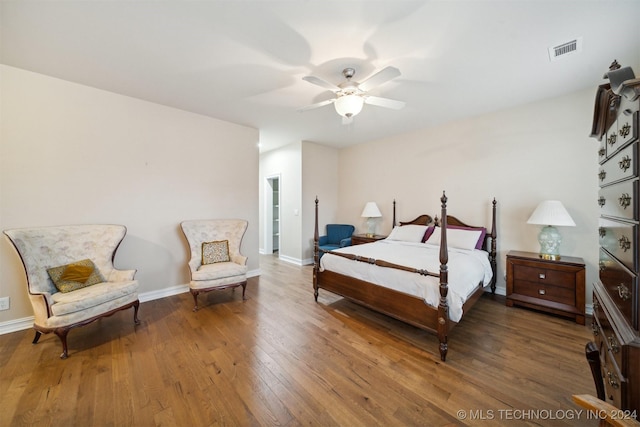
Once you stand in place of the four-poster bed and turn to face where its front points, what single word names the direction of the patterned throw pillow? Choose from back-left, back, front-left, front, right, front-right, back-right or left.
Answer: front-right

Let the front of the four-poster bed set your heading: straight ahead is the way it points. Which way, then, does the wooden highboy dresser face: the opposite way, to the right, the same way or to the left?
to the right

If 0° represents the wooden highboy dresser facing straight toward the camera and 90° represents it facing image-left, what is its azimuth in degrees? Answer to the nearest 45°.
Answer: approximately 90°

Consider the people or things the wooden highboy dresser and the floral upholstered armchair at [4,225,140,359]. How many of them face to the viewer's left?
1

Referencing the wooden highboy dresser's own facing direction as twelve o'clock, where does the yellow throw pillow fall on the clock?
The yellow throw pillow is roughly at 11 o'clock from the wooden highboy dresser.

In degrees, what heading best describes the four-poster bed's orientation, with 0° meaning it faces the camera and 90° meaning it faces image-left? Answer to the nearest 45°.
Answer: approximately 45°

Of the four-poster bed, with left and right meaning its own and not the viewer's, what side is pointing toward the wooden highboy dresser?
left

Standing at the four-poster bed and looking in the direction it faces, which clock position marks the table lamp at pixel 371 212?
The table lamp is roughly at 4 o'clock from the four-poster bed.

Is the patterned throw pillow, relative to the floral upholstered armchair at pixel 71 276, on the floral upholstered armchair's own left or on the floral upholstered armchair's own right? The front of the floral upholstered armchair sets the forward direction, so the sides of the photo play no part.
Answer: on the floral upholstered armchair's own left

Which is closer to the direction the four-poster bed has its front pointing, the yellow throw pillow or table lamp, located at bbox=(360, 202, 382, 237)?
the yellow throw pillow

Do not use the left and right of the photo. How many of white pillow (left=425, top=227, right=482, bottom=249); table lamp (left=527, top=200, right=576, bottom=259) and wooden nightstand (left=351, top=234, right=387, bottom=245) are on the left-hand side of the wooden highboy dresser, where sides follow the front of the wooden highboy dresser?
0

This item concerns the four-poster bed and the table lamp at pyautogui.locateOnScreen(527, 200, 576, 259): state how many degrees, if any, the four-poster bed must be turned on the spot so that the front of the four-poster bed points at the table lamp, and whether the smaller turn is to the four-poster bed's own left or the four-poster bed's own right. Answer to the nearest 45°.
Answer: approximately 180°

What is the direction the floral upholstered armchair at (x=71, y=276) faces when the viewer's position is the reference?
facing the viewer and to the right of the viewer

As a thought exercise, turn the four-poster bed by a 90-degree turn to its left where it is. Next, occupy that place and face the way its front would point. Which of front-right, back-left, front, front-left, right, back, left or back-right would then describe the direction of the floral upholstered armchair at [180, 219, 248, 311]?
back-right

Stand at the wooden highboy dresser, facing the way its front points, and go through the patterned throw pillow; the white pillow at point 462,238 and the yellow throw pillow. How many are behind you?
0
